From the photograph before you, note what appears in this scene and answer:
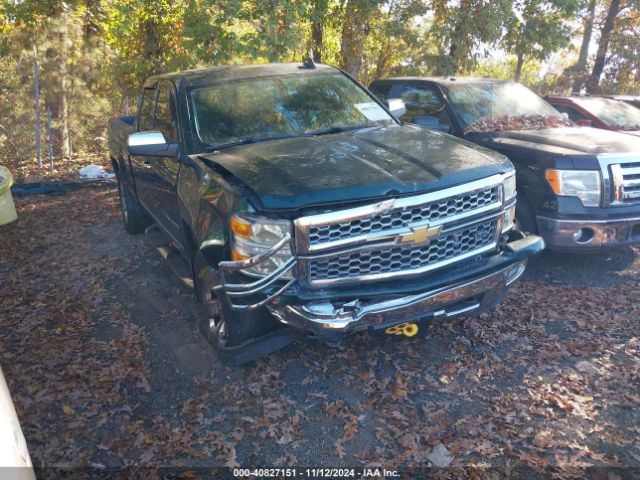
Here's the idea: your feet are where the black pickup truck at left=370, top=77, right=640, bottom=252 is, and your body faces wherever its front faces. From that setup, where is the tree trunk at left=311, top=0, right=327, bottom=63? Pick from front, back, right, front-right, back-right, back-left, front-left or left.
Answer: back

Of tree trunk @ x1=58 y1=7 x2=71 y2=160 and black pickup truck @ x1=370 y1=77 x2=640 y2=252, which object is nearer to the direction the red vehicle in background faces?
the black pickup truck

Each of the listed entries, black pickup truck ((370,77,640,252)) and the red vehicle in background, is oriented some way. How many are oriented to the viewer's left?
0

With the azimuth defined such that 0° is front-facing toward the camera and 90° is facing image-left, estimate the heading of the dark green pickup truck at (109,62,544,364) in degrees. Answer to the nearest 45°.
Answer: approximately 315°

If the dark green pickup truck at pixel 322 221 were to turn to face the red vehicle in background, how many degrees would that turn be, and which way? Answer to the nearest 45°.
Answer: approximately 90° to its left

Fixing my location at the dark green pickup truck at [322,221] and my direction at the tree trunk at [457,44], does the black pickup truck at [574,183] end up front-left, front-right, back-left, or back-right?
front-right

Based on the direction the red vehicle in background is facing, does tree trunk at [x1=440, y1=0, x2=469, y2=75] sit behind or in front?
behind

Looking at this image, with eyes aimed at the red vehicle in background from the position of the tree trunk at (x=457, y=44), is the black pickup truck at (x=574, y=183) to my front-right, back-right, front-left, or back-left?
front-right

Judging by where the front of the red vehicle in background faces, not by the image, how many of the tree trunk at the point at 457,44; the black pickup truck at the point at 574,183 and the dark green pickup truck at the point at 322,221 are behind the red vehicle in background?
1

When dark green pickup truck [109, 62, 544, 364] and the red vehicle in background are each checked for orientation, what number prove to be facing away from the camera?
0

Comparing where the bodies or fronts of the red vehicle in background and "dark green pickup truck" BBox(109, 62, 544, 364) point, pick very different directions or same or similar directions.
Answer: same or similar directions

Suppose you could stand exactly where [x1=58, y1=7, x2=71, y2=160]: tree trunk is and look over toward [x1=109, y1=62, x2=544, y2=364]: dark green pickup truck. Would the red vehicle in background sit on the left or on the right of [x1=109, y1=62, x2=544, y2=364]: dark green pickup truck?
left

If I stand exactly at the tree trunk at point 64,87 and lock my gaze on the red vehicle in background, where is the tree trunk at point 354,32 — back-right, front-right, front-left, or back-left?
front-left

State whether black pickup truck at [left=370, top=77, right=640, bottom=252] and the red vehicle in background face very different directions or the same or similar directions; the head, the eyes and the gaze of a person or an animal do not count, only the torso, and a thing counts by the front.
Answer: same or similar directions

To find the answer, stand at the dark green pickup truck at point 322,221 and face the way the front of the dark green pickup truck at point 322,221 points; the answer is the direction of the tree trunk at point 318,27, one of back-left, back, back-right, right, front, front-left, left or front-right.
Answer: back-left

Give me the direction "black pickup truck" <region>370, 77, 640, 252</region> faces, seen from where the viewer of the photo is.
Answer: facing the viewer and to the right of the viewer

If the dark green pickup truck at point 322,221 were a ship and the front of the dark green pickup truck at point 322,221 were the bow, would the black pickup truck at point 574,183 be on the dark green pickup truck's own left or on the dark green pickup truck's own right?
on the dark green pickup truck's own left

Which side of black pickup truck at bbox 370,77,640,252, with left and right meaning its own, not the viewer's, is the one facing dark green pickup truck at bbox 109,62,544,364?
right
